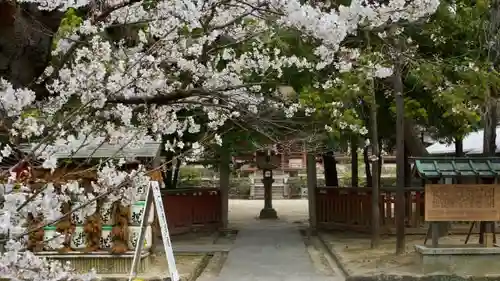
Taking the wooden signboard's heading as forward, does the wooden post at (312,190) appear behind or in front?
behind

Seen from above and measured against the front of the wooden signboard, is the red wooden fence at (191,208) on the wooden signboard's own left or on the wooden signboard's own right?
on the wooden signboard's own right

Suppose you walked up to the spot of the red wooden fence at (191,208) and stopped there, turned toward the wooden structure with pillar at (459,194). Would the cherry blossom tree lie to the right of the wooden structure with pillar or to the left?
right

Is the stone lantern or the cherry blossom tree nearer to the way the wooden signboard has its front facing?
the cherry blossom tree

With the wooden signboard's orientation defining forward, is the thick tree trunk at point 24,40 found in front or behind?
in front

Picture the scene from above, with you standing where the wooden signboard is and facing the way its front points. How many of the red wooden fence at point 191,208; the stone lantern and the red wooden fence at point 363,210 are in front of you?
0

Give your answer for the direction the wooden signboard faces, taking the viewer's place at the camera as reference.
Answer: facing the viewer

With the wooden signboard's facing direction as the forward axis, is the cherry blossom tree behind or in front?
in front

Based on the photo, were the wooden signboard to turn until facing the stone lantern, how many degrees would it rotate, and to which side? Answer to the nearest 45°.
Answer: approximately 135° to its right

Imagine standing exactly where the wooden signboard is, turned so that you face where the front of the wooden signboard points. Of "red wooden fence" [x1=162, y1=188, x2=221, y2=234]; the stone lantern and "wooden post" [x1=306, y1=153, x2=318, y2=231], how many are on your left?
0

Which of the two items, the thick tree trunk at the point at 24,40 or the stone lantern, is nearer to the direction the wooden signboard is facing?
the thick tree trunk

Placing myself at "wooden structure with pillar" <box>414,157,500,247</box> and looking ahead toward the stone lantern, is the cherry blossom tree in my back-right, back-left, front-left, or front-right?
back-left
